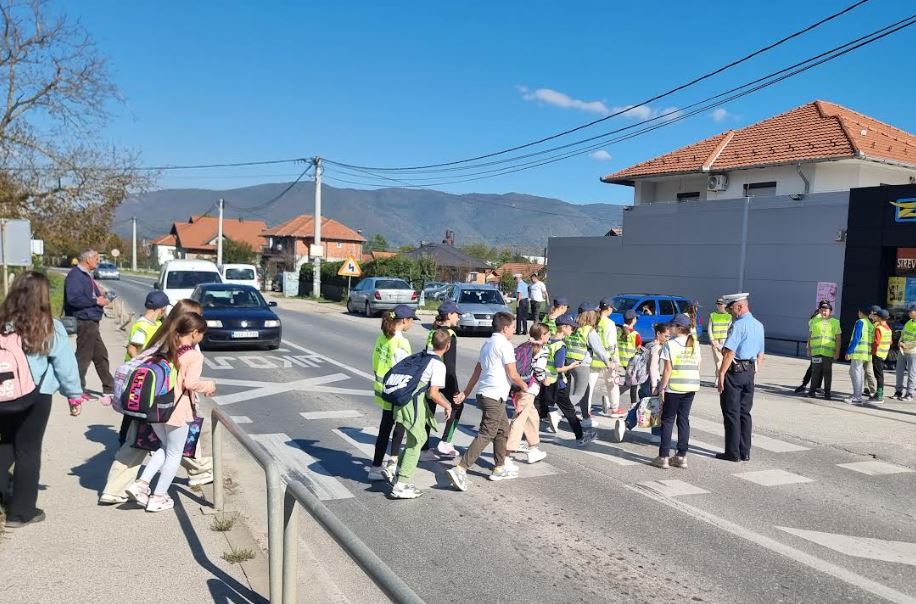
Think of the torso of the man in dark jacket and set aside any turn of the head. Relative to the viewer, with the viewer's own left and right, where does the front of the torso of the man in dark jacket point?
facing to the right of the viewer

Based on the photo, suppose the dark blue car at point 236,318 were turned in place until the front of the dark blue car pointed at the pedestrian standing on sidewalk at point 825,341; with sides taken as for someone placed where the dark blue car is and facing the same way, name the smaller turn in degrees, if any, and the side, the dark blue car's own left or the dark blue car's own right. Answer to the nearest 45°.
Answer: approximately 45° to the dark blue car's own left

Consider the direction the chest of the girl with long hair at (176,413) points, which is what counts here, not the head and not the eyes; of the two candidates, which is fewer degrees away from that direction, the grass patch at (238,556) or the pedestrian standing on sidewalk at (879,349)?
the pedestrian standing on sidewalk

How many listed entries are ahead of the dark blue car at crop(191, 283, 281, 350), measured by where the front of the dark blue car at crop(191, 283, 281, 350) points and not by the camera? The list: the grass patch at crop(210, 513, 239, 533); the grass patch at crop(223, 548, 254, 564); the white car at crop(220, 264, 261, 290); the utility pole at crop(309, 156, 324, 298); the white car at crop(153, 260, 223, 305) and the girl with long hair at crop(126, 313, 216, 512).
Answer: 3

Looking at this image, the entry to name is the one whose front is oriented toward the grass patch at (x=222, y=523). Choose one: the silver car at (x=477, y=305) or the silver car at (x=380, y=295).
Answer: the silver car at (x=477, y=305)

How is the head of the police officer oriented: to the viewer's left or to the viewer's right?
to the viewer's left

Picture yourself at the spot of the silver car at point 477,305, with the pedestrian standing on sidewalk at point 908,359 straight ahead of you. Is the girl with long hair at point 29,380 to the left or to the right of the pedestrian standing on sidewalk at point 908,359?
right

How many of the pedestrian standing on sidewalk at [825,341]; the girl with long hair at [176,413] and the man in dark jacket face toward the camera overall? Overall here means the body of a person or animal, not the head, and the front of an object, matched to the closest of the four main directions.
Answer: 1

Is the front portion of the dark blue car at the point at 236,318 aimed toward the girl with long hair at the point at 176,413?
yes

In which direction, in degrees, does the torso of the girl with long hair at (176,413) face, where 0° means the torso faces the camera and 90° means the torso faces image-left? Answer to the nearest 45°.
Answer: approximately 270°

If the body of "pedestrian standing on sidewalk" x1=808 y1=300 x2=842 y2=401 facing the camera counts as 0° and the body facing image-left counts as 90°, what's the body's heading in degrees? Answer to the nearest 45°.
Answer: approximately 0°

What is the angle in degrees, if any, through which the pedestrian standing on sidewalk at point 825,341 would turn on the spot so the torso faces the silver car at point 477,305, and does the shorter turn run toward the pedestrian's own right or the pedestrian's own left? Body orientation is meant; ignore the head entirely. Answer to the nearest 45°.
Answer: approximately 135° to the pedestrian's own right
